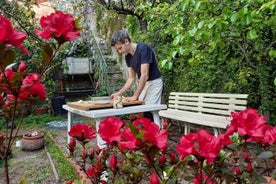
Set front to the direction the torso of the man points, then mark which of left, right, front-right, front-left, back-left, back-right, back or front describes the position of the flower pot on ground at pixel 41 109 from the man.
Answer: right

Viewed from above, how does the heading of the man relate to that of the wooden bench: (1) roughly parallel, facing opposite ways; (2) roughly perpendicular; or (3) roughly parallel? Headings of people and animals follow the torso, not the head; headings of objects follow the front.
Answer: roughly parallel

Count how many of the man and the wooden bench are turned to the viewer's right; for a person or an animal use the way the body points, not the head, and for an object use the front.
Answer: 0

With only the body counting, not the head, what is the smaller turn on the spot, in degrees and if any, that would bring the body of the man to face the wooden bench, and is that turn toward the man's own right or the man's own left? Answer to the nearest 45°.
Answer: approximately 135° to the man's own left

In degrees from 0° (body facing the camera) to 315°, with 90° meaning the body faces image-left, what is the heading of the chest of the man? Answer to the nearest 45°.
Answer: approximately 45°

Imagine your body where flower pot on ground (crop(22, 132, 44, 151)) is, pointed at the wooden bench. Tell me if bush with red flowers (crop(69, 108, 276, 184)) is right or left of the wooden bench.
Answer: right

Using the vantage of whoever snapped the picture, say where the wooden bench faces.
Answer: facing the viewer and to the left of the viewer

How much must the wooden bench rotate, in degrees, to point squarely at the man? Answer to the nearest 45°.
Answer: approximately 45° to its right

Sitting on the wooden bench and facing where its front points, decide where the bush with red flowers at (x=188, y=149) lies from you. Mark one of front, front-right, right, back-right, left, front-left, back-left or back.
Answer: front-left

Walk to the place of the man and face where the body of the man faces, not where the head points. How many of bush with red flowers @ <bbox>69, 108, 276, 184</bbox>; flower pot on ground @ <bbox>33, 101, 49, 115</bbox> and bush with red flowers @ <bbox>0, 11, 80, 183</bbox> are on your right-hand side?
1
